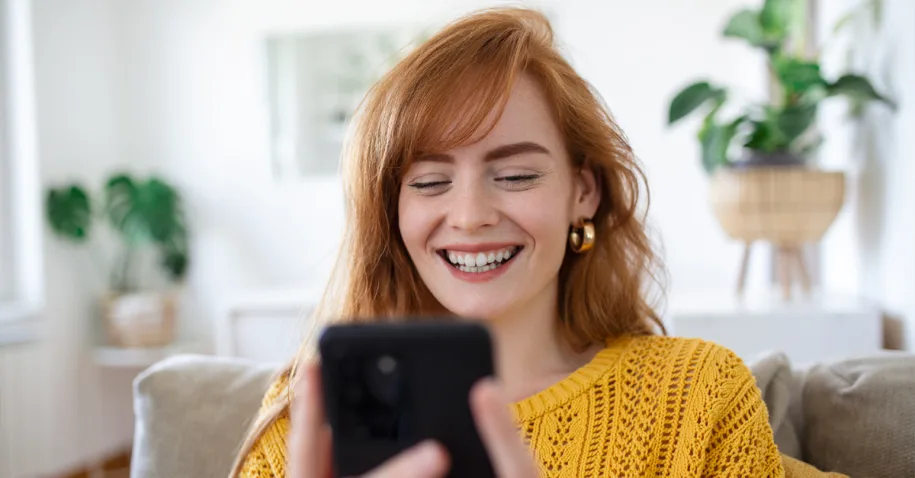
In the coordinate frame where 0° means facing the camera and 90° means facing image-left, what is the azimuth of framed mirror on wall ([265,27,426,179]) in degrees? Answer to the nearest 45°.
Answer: approximately 0°

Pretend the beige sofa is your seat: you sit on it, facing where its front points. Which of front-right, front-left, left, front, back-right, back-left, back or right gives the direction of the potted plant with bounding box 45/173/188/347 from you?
back-right

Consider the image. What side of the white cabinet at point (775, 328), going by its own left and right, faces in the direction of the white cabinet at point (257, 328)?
right

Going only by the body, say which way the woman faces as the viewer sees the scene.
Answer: toward the camera

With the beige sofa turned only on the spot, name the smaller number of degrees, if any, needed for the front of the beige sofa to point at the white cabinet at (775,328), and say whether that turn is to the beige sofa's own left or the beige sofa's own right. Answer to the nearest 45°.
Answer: approximately 180°

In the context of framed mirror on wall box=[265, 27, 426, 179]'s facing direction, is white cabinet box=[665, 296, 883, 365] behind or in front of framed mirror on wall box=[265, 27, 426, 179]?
in front

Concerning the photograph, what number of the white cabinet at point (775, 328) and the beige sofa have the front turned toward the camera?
2

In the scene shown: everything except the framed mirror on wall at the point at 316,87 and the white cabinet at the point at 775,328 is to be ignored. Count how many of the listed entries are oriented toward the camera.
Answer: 2

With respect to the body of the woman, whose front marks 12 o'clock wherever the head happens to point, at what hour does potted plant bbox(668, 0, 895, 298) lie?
The potted plant is roughly at 7 o'clock from the woman.

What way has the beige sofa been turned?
toward the camera
